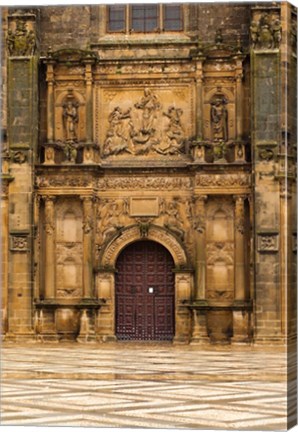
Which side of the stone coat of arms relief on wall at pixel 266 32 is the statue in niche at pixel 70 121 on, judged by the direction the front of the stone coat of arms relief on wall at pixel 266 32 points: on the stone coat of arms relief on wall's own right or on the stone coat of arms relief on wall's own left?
on the stone coat of arms relief on wall's own right

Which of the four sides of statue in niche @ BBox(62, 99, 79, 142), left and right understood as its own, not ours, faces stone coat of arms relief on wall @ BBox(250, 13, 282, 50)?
left

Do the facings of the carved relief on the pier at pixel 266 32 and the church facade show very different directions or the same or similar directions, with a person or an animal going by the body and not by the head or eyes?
same or similar directions

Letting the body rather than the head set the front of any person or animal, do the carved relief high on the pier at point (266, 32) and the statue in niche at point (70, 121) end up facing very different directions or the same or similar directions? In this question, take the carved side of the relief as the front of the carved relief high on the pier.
same or similar directions

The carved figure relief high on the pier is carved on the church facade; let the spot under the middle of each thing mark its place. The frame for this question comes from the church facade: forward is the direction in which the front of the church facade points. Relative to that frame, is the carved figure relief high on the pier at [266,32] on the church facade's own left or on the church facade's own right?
on the church facade's own left

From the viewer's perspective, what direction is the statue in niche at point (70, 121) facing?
toward the camera

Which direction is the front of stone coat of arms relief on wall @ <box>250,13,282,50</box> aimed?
toward the camera
